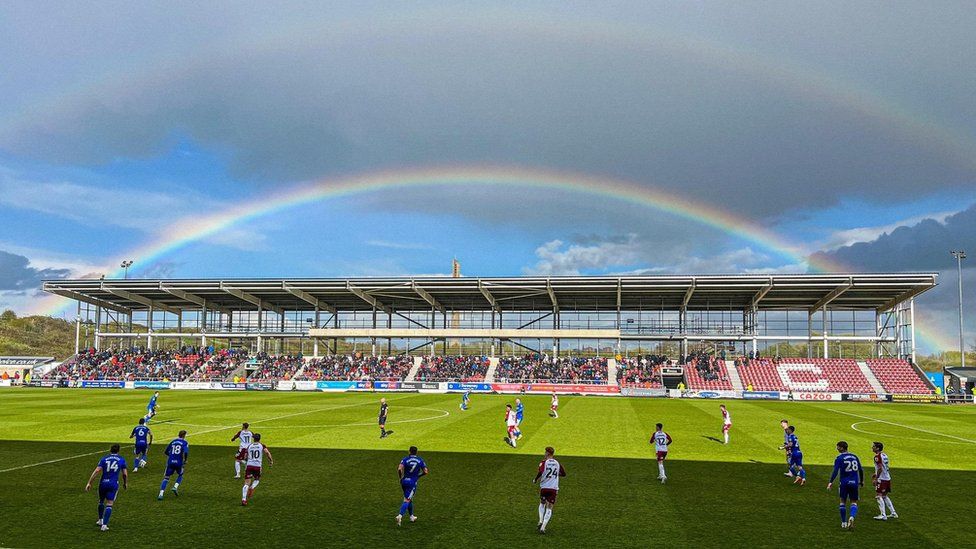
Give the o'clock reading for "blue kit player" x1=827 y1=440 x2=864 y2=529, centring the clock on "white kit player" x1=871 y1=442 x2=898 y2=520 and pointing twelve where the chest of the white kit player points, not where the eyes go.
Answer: The blue kit player is roughly at 10 o'clock from the white kit player.

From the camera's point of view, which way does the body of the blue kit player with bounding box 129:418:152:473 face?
away from the camera

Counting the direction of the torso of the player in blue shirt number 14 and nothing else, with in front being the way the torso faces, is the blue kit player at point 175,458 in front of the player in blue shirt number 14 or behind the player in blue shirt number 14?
in front

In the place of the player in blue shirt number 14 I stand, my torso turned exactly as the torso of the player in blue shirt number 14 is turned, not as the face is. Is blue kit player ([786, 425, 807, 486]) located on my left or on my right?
on my right

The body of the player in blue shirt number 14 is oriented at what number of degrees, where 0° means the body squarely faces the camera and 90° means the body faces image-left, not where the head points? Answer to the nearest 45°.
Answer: approximately 180°

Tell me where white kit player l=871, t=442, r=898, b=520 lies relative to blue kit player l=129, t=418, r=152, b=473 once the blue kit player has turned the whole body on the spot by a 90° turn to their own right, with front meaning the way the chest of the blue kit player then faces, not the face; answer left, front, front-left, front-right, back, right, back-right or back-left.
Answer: front-right

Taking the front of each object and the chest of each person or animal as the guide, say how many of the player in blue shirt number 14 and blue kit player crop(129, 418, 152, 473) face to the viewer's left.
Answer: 0

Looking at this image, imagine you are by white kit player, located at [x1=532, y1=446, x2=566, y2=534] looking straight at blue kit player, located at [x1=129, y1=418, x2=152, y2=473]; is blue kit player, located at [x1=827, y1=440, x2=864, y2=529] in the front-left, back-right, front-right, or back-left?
back-right
